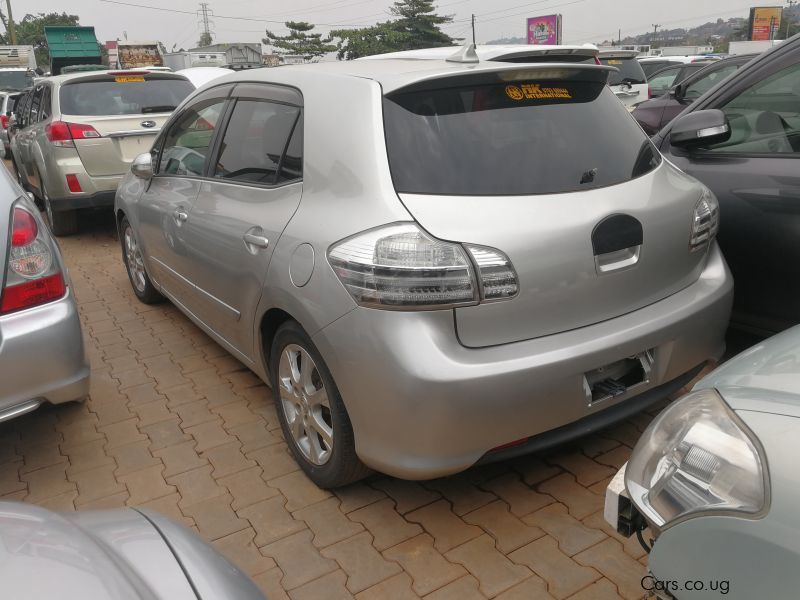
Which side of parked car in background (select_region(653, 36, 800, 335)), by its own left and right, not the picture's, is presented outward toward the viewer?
left

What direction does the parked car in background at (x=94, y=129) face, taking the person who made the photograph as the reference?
facing away from the viewer and to the left of the viewer

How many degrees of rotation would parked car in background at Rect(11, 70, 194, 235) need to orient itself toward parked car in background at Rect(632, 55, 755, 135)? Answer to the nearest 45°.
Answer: approximately 135° to its right

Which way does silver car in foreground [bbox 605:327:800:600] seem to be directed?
to the viewer's left

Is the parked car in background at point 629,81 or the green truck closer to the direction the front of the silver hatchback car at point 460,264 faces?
the green truck

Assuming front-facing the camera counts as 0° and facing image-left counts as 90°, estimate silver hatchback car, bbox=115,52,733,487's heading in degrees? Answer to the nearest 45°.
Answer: approximately 135°

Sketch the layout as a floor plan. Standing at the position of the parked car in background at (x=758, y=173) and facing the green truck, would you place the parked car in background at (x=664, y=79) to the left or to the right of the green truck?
right
